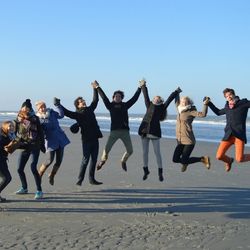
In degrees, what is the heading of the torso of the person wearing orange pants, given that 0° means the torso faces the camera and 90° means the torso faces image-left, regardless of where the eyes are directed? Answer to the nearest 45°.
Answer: approximately 45°

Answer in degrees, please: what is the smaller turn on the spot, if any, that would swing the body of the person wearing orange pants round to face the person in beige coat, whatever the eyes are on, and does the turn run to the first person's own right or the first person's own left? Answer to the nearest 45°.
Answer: approximately 45° to the first person's own right

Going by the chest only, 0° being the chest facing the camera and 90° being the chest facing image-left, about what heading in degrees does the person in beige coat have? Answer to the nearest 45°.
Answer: approximately 45°

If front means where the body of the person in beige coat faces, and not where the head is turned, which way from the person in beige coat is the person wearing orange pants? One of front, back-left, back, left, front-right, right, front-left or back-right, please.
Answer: back-left
